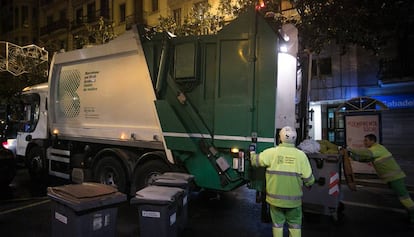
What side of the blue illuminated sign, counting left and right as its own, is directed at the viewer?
front

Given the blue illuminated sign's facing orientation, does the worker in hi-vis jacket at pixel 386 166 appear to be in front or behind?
in front

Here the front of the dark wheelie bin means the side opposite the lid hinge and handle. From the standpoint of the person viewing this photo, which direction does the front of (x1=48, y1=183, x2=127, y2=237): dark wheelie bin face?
facing the viewer and to the left of the viewer

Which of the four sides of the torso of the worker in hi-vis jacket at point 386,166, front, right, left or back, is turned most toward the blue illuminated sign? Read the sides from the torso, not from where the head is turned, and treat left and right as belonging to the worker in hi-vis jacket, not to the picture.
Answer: right

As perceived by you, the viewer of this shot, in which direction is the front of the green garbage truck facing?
facing away from the viewer and to the left of the viewer

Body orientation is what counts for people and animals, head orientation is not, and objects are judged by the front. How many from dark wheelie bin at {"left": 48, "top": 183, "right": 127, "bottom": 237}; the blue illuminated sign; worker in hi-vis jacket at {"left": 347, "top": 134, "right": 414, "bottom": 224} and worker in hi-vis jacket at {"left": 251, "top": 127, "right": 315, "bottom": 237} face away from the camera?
1

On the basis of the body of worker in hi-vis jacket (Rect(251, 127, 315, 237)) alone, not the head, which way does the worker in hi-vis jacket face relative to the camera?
away from the camera

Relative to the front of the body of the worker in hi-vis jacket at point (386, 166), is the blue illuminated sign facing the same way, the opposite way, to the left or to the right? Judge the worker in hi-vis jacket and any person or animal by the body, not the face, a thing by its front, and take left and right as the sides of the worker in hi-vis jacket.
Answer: to the left

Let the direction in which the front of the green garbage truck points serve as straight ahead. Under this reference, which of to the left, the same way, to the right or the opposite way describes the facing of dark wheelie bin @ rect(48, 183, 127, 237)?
to the left

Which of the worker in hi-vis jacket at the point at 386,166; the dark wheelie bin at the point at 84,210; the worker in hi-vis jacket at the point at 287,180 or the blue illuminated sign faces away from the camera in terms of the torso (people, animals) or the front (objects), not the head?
the worker in hi-vis jacket at the point at 287,180

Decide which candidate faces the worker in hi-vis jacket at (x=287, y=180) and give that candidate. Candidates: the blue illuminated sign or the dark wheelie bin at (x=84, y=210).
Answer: the blue illuminated sign

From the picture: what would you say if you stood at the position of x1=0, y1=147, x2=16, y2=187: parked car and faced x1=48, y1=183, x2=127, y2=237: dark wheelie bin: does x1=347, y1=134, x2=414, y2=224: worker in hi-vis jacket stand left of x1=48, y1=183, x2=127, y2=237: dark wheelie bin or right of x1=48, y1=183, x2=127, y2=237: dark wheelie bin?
left

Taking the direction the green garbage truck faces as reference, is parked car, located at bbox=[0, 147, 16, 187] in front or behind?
in front

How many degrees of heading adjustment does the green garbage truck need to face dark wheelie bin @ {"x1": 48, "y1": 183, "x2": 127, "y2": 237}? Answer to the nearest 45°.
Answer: approximately 90° to its left

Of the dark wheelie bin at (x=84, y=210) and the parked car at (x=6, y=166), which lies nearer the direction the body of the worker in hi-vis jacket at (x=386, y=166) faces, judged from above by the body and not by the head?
the parked car

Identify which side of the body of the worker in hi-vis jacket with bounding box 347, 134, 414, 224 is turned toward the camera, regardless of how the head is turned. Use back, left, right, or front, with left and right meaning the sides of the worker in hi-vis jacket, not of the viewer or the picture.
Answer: left

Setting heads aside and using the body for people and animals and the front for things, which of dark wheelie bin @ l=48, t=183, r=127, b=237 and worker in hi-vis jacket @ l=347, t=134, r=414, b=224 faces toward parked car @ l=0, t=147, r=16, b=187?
the worker in hi-vis jacket
